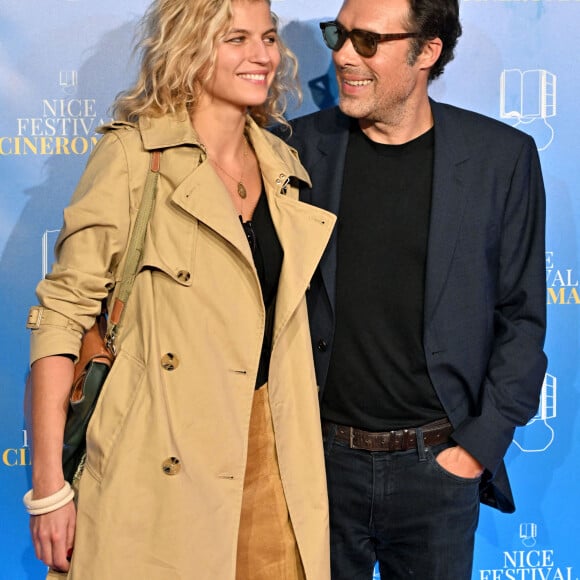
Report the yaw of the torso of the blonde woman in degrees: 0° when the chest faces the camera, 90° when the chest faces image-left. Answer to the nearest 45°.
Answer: approximately 315°

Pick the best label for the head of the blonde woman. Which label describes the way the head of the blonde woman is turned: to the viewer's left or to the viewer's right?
to the viewer's right
